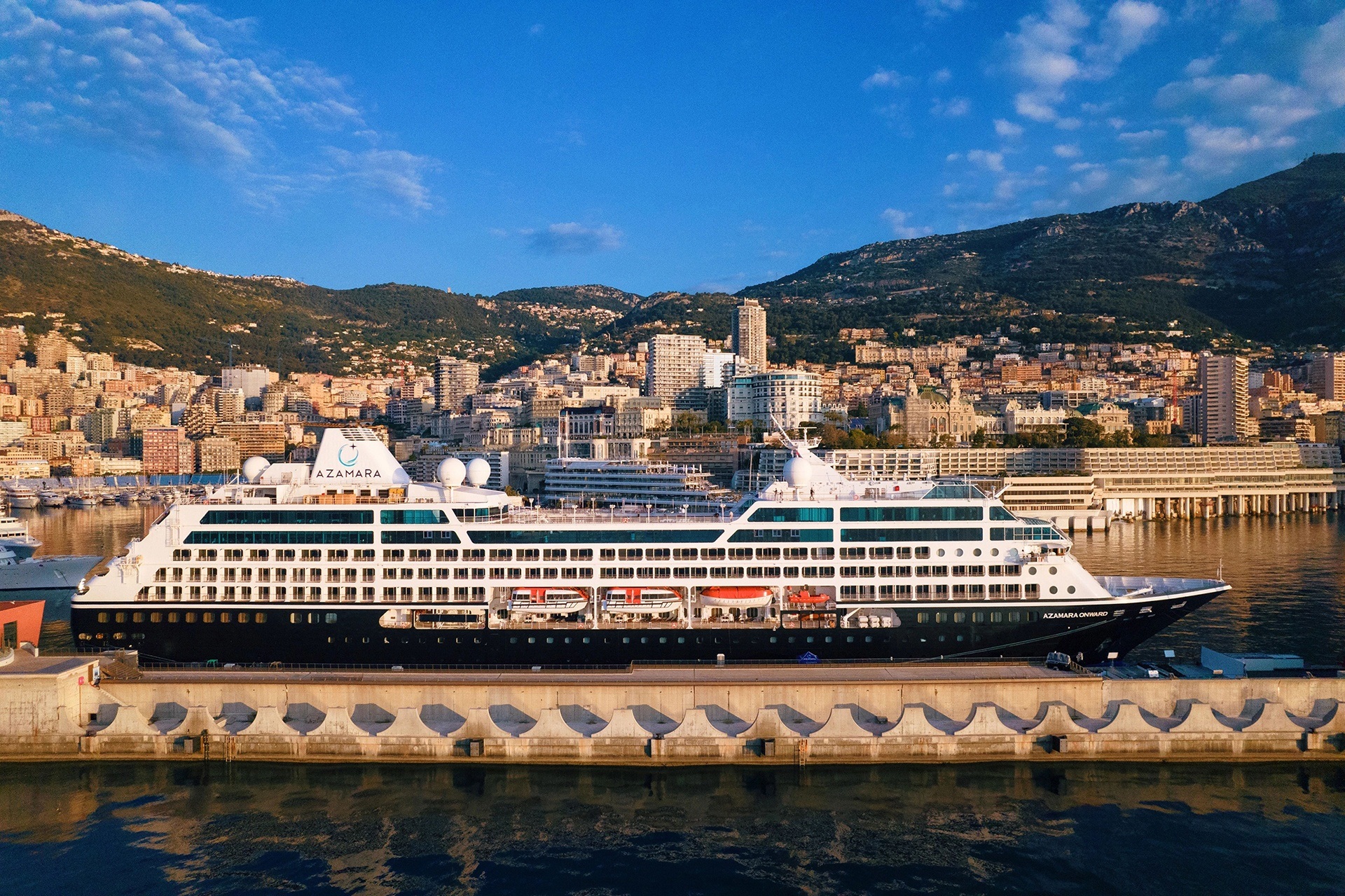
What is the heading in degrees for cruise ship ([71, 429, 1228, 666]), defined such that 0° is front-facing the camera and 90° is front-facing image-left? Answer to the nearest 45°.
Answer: approximately 270°
